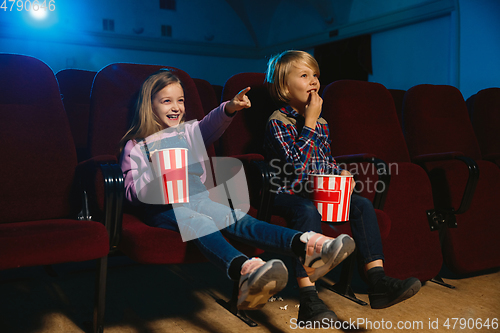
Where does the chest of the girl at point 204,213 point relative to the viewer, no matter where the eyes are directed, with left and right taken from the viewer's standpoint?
facing the viewer and to the right of the viewer

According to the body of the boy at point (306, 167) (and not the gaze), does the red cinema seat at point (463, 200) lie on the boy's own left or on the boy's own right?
on the boy's own left

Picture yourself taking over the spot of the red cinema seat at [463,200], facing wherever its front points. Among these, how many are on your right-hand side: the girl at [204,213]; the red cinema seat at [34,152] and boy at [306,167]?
3

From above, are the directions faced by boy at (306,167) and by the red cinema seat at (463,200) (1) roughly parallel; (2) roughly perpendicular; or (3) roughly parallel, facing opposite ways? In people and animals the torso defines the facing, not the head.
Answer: roughly parallel

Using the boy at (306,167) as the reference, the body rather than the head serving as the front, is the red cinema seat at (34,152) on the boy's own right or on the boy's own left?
on the boy's own right

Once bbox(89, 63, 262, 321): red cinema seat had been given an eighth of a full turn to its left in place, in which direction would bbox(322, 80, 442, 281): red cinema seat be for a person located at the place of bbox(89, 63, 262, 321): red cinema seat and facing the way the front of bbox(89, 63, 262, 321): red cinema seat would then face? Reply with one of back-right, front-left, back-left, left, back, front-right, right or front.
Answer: front

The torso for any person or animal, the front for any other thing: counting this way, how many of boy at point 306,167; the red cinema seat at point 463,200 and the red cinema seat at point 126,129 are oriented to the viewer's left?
0

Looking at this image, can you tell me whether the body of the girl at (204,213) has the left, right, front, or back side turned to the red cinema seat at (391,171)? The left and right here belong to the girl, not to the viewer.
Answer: left

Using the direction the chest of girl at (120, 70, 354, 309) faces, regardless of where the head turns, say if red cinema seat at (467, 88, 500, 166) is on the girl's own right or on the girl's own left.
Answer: on the girl's own left

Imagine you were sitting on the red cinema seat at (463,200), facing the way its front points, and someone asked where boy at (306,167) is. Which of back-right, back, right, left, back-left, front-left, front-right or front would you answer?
right

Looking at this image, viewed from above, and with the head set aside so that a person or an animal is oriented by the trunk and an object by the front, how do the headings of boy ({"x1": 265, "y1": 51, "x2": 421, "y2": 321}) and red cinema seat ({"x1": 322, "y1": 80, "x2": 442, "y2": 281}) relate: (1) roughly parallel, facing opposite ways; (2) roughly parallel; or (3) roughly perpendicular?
roughly parallel

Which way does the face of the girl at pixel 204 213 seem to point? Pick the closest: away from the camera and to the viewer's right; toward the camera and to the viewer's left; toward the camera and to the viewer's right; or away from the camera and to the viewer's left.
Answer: toward the camera and to the viewer's right

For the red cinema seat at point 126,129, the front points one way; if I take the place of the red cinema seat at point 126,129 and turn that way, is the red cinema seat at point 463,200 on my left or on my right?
on my left

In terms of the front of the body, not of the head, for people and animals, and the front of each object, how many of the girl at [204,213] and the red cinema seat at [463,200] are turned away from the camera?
0

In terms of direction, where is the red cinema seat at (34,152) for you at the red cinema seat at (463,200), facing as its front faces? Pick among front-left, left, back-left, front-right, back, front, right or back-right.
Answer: right
